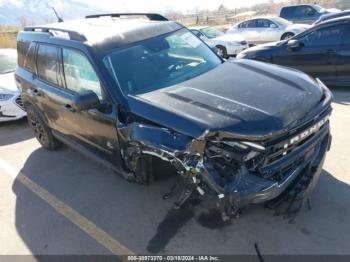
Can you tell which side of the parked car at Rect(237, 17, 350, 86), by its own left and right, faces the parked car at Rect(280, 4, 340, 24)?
right

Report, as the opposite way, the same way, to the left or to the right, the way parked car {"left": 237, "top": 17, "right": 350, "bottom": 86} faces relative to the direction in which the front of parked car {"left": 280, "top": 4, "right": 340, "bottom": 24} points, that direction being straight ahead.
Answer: the opposite way

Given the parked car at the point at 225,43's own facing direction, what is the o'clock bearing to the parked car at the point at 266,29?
the parked car at the point at 266,29 is roughly at 9 o'clock from the parked car at the point at 225,43.

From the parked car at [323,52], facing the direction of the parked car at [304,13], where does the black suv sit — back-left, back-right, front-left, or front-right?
back-left

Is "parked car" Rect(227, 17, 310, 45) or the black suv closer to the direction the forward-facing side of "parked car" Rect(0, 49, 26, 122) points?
the black suv

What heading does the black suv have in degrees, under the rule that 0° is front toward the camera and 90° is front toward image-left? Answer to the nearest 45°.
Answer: approximately 315°

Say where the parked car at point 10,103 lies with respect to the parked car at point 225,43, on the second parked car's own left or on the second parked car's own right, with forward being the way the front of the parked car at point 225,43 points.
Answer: on the second parked car's own right
